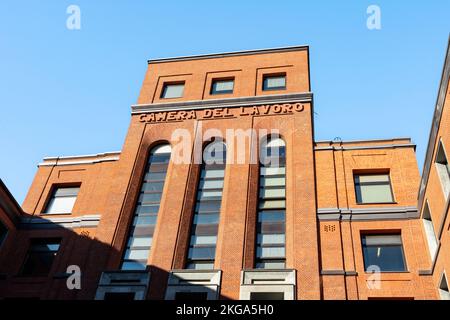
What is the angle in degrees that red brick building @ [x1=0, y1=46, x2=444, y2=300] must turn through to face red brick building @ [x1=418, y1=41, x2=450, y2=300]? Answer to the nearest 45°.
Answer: approximately 45° to its left

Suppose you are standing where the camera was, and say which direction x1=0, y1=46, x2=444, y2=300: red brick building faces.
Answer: facing the viewer
